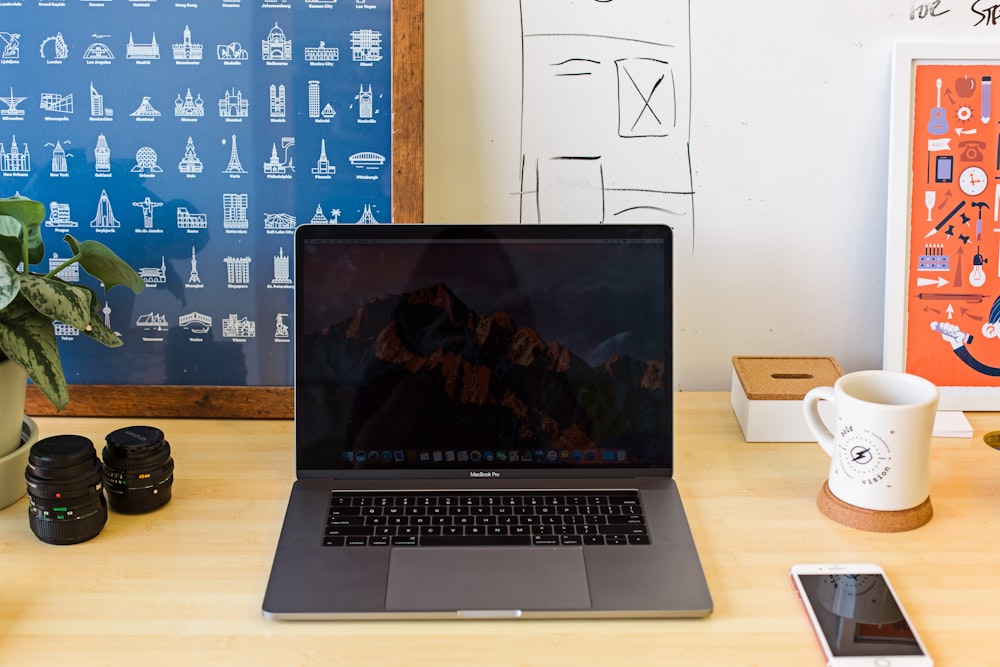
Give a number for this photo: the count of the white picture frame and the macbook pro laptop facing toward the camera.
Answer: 2

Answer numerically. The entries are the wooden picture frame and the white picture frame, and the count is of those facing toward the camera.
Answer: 2
